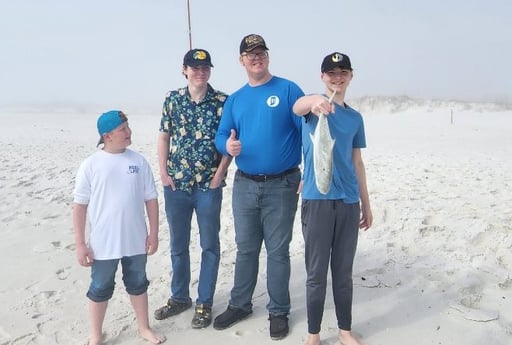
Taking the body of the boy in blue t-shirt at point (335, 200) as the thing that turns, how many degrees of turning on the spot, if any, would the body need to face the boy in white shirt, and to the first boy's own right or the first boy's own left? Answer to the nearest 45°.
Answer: approximately 90° to the first boy's own right

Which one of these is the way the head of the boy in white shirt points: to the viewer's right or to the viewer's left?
to the viewer's right

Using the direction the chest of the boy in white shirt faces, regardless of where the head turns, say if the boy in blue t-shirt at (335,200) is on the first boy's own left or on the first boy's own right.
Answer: on the first boy's own left

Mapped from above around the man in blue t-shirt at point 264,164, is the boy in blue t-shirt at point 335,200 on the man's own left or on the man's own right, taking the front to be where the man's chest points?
on the man's own left

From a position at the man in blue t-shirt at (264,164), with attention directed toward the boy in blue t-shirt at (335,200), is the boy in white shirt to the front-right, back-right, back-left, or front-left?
back-right

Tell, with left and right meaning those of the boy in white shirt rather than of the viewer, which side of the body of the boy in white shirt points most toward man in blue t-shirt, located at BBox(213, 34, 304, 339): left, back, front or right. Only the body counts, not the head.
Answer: left

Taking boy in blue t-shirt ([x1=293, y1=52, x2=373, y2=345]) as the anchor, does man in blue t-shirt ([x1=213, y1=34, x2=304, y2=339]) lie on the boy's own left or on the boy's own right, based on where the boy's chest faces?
on the boy's own right

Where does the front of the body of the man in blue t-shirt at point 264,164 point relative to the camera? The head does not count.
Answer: toward the camera

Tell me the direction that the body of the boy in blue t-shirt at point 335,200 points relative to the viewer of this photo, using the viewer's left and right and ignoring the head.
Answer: facing the viewer

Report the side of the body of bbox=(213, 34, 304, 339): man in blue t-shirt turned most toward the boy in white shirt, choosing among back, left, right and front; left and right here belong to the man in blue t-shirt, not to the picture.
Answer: right

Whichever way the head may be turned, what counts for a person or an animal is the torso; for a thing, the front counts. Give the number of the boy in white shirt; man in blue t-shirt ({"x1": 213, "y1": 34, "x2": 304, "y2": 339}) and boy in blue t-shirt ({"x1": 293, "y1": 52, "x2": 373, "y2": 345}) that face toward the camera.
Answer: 3

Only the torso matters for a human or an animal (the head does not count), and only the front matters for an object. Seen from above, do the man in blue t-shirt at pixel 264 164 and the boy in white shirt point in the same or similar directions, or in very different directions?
same or similar directions

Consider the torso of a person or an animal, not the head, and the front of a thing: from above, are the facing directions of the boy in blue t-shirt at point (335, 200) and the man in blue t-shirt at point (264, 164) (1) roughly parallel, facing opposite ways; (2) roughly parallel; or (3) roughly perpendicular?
roughly parallel
